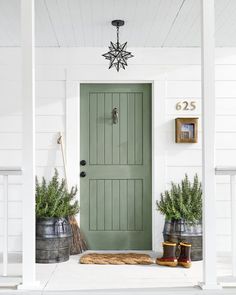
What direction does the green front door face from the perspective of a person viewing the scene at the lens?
facing the viewer

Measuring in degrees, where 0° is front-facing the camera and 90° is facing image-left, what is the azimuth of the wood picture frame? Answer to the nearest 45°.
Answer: approximately 0°

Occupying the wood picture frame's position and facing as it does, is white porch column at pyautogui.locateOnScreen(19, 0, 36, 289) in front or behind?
in front

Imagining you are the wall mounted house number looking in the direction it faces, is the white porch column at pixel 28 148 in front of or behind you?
in front

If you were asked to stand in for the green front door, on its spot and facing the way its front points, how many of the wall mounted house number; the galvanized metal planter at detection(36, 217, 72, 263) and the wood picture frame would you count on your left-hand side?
2

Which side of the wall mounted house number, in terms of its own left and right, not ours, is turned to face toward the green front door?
right

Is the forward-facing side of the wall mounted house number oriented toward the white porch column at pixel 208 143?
yes

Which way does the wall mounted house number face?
toward the camera
